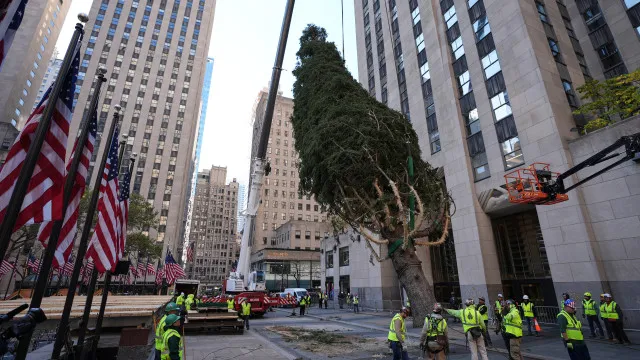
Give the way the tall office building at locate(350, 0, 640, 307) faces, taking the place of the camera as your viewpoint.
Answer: facing the viewer and to the left of the viewer

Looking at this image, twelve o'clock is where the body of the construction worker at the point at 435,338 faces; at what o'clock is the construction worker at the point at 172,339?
the construction worker at the point at 172,339 is roughly at 8 o'clock from the construction worker at the point at 435,338.

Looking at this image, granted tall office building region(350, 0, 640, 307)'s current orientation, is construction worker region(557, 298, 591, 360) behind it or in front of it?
in front

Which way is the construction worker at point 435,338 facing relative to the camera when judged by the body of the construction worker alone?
away from the camera

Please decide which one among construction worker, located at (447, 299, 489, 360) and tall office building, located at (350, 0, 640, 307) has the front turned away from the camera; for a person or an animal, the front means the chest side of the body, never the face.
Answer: the construction worker

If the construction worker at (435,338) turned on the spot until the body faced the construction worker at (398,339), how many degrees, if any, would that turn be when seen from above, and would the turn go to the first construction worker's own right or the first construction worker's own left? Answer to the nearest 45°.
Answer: approximately 90° to the first construction worker's own left

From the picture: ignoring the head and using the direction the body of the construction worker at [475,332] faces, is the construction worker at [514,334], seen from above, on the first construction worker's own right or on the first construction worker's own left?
on the first construction worker's own right

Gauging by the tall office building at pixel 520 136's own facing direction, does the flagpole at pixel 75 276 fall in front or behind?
in front
